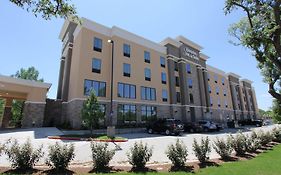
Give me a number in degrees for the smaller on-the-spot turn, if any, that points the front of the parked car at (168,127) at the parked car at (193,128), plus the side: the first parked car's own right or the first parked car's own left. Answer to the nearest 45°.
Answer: approximately 90° to the first parked car's own right

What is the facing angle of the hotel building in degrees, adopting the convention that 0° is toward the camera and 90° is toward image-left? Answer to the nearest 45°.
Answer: approximately 315°

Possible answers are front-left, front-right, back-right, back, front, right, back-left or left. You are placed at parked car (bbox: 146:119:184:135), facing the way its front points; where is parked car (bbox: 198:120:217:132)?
right

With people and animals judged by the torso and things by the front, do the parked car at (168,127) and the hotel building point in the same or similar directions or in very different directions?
very different directions

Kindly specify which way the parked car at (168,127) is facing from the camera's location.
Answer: facing away from the viewer and to the left of the viewer

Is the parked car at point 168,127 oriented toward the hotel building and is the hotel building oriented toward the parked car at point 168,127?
yes

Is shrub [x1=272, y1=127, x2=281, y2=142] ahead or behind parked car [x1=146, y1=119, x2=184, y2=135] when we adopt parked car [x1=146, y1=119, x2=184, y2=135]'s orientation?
behind

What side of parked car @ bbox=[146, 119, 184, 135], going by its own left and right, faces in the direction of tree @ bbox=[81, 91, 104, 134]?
left

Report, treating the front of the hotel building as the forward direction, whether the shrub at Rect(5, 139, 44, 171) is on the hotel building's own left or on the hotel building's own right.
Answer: on the hotel building's own right

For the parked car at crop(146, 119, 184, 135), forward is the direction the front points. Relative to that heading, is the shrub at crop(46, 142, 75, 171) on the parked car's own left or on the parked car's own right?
on the parked car's own left

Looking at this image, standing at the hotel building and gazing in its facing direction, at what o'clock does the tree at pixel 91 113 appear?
The tree is roughly at 2 o'clock from the hotel building.

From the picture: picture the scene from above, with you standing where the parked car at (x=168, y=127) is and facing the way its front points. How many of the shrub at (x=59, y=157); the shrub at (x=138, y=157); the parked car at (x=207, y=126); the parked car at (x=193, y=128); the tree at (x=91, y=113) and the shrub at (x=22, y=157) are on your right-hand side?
2

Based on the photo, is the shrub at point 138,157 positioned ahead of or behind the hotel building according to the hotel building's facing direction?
ahead

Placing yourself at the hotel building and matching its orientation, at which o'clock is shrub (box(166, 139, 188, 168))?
The shrub is roughly at 1 o'clock from the hotel building.
